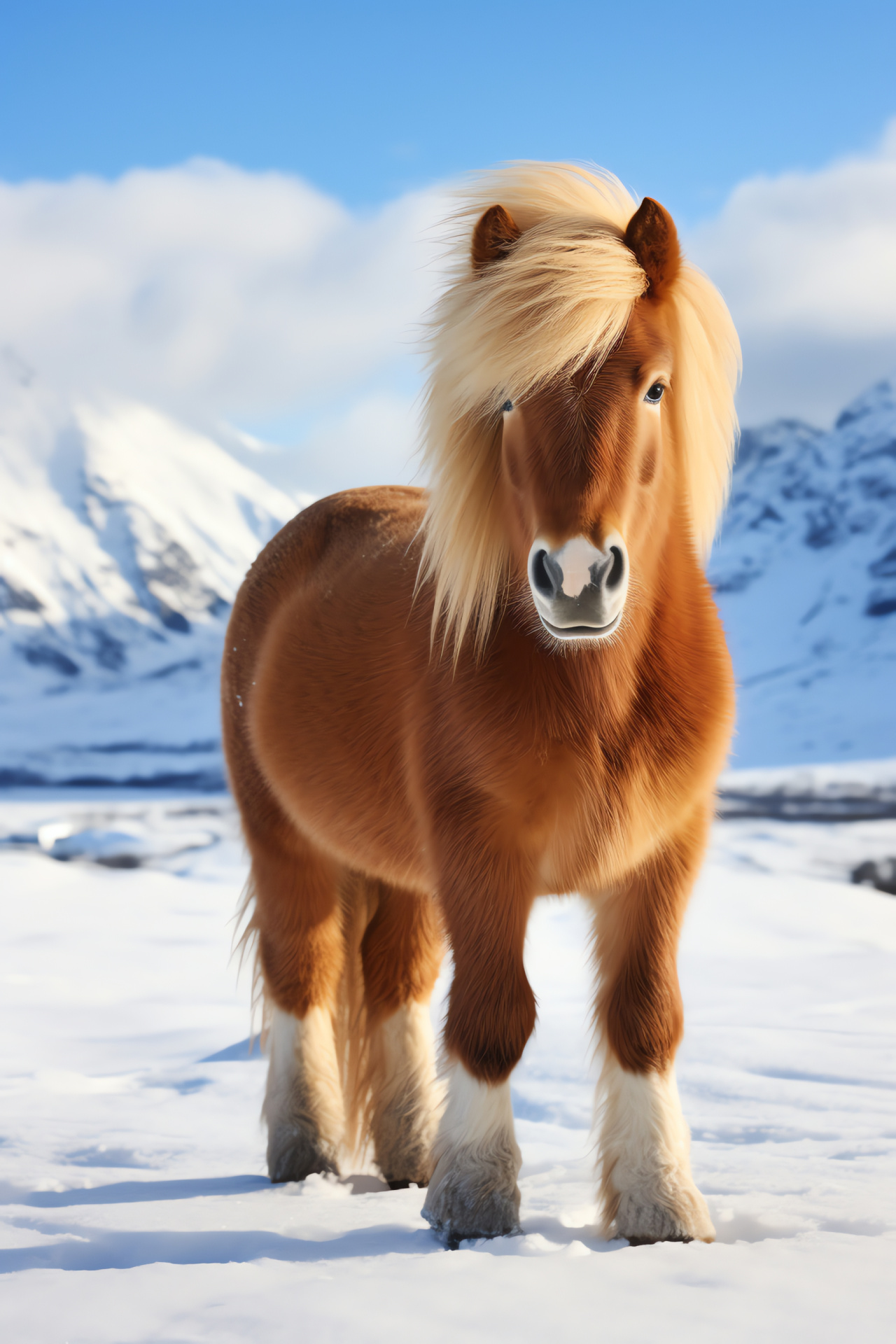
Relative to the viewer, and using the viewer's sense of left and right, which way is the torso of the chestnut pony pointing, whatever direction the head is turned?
facing the viewer and to the right of the viewer
